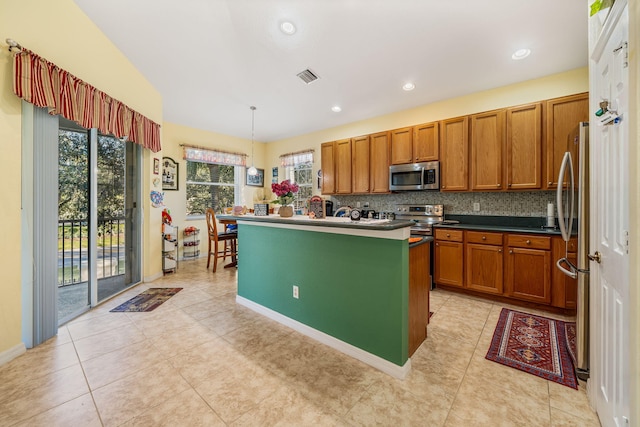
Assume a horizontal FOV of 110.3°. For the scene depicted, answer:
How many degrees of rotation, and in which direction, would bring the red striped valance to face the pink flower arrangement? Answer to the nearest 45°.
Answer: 0° — it already faces it

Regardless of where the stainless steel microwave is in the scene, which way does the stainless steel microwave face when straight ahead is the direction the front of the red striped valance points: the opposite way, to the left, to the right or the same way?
to the right

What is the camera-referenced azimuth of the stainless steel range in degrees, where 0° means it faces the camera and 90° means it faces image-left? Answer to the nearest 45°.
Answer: approximately 0°

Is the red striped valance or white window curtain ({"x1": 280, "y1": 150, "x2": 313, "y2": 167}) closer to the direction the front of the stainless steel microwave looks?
the red striped valance

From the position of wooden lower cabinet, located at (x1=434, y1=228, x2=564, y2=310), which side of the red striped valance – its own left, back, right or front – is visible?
front

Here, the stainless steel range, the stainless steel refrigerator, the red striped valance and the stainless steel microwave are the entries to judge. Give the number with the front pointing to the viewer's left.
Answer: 1

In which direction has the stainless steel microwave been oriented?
toward the camera

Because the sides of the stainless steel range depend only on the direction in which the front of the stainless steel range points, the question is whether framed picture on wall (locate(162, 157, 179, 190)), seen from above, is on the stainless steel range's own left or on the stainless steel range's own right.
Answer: on the stainless steel range's own right

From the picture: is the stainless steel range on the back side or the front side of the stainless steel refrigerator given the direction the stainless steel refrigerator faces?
on the front side

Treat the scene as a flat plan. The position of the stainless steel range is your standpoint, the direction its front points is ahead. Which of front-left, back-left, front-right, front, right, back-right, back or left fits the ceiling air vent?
front-right

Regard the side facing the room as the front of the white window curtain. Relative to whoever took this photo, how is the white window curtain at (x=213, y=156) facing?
facing the viewer and to the right of the viewer

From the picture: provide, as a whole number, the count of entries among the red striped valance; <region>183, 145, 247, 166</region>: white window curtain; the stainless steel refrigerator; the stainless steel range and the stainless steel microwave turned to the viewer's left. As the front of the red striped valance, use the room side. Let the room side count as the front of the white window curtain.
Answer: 1

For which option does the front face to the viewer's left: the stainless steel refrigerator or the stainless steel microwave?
the stainless steel refrigerator

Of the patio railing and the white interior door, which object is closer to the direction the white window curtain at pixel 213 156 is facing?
the white interior door

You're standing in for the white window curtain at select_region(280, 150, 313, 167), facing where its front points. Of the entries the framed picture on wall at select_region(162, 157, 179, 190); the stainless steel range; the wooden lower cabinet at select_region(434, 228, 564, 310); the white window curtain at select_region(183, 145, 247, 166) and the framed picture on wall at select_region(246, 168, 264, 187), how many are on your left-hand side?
2

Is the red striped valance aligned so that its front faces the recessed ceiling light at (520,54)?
yes

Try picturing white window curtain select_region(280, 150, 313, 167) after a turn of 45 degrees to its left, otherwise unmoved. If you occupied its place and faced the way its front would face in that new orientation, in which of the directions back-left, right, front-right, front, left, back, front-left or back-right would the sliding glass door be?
front-right
